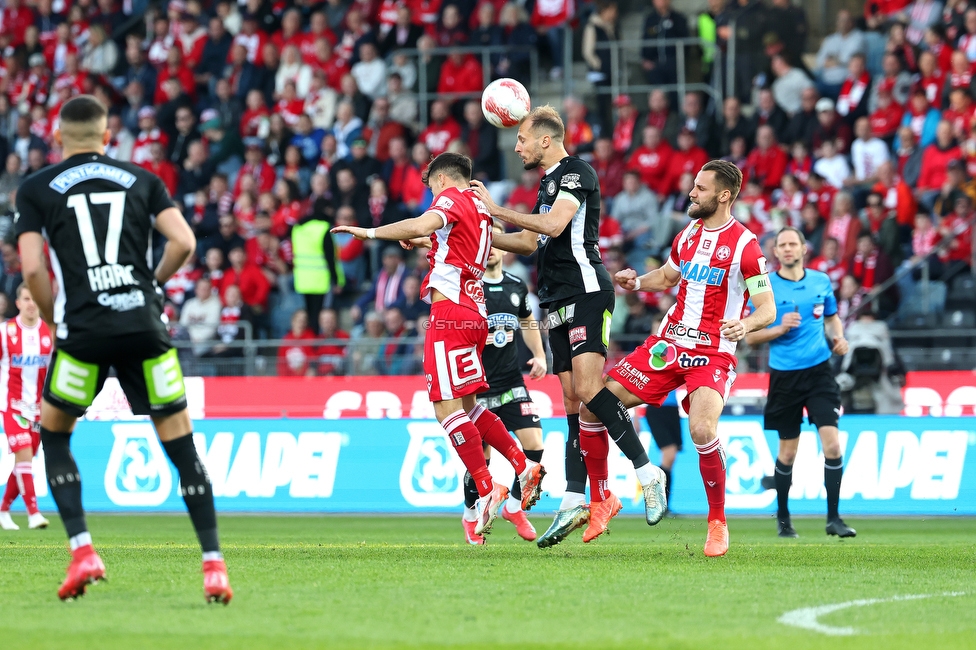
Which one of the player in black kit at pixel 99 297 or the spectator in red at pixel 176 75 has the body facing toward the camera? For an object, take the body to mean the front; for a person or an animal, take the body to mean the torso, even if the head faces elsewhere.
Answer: the spectator in red

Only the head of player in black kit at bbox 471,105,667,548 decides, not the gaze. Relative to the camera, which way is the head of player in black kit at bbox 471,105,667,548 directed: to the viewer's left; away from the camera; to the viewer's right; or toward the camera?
to the viewer's left

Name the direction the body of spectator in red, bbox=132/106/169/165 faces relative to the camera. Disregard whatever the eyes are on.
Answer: toward the camera

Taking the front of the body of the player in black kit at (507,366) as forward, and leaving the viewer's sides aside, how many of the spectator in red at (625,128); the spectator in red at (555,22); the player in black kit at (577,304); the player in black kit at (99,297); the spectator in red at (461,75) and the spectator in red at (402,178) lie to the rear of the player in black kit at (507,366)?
4

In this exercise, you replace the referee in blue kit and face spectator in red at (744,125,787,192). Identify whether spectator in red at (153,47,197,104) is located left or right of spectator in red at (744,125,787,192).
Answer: left

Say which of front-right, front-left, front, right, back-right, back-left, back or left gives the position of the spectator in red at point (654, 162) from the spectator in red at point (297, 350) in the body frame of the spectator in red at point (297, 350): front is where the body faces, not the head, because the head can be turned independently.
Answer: left

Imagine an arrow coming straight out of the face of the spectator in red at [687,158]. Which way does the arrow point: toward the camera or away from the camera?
toward the camera

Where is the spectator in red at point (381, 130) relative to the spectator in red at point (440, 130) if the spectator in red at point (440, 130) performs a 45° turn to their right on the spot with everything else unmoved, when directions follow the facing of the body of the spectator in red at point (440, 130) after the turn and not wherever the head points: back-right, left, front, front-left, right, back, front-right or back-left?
right

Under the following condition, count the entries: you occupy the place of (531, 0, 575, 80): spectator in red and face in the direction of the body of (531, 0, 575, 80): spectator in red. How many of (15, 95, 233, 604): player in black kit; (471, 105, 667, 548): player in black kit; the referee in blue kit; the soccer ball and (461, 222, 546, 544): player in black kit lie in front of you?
5

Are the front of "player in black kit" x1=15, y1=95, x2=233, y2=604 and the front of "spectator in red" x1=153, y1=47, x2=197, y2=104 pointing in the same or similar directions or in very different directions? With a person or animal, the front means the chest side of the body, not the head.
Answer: very different directions

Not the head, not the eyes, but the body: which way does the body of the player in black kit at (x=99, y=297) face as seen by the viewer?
away from the camera

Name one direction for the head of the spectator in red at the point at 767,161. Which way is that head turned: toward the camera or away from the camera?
toward the camera

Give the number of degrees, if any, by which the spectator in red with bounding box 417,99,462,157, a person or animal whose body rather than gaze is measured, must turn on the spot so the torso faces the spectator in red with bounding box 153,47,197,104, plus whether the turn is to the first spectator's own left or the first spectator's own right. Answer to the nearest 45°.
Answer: approximately 135° to the first spectator's own right

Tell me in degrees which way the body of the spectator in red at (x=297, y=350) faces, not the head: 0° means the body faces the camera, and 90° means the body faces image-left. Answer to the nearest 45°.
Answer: approximately 0°

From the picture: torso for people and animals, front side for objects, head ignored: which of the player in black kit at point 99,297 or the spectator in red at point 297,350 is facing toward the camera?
the spectator in red

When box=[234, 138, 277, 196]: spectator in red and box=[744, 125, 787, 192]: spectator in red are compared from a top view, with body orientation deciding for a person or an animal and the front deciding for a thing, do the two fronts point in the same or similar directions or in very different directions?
same or similar directions

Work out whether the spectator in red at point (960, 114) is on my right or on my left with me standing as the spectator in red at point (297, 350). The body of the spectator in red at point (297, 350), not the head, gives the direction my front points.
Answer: on my left

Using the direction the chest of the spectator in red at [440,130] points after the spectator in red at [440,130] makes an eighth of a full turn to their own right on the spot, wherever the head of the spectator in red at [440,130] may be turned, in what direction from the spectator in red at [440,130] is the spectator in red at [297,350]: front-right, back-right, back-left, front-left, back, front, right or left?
front

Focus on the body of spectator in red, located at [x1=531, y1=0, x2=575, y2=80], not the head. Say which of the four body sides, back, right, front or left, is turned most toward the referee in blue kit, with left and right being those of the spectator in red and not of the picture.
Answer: front
